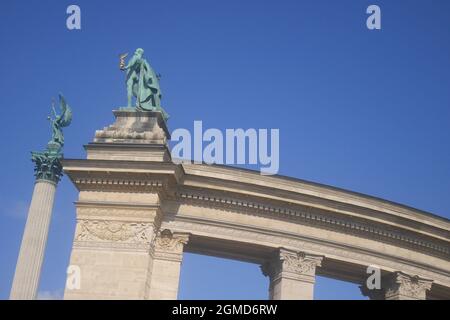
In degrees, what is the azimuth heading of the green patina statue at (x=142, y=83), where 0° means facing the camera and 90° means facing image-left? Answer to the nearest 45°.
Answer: approximately 45°
